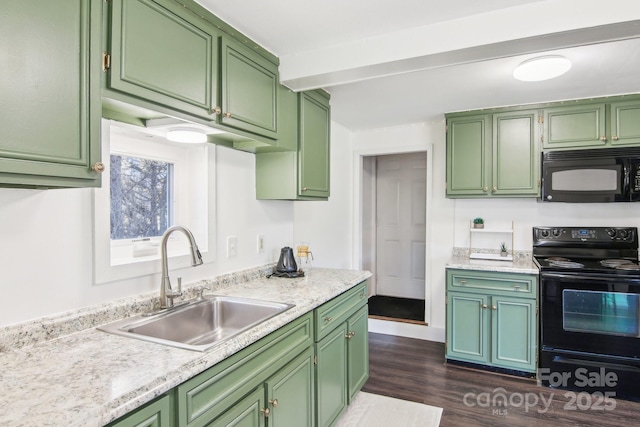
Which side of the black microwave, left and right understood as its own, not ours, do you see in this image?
front

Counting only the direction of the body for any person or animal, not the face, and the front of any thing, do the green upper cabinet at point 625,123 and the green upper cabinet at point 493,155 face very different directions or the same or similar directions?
same or similar directions

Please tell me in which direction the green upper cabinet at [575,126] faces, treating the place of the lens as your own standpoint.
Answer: facing the viewer

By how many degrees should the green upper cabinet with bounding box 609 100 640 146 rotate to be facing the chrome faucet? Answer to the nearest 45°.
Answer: approximately 45° to its right

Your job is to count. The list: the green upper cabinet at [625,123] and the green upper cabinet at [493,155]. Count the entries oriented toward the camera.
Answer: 2

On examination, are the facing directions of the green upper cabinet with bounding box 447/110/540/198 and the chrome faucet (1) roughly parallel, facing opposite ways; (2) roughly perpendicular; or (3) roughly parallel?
roughly perpendicular

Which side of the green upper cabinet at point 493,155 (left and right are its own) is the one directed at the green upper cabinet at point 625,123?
left

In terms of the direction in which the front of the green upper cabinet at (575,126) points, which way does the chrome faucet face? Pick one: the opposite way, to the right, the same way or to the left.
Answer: to the left

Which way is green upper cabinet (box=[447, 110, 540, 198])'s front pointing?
toward the camera

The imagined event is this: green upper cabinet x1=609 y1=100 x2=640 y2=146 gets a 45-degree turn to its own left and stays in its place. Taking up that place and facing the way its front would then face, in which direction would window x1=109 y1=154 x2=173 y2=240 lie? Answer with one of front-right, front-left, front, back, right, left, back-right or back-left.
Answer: right

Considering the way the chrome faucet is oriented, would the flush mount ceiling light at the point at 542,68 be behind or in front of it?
in front

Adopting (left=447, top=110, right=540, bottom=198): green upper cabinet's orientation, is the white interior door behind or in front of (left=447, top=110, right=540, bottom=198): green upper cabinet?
behind

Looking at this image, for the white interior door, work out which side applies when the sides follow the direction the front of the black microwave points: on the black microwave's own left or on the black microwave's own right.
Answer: on the black microwave's own right

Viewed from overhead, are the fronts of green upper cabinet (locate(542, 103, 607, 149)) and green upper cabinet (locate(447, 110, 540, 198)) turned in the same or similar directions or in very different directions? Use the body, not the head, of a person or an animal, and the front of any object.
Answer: same or similar directions

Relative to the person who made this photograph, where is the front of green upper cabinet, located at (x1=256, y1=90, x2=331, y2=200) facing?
facing the viewer and to the right of the viewer

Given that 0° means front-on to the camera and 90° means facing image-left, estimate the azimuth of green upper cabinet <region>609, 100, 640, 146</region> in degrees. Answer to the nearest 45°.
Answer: approximately 0°

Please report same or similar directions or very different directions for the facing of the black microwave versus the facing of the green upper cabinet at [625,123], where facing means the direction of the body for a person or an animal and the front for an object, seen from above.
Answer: same or similar directions

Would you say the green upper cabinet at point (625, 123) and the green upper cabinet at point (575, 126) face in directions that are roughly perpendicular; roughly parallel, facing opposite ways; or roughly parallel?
roughly parallel
